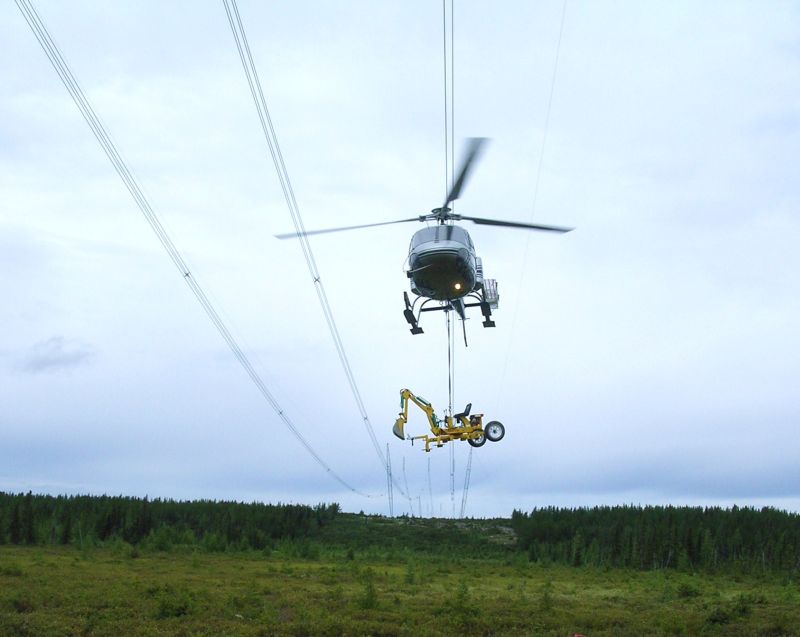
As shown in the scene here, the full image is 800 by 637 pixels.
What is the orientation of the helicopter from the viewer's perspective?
toward the camera
